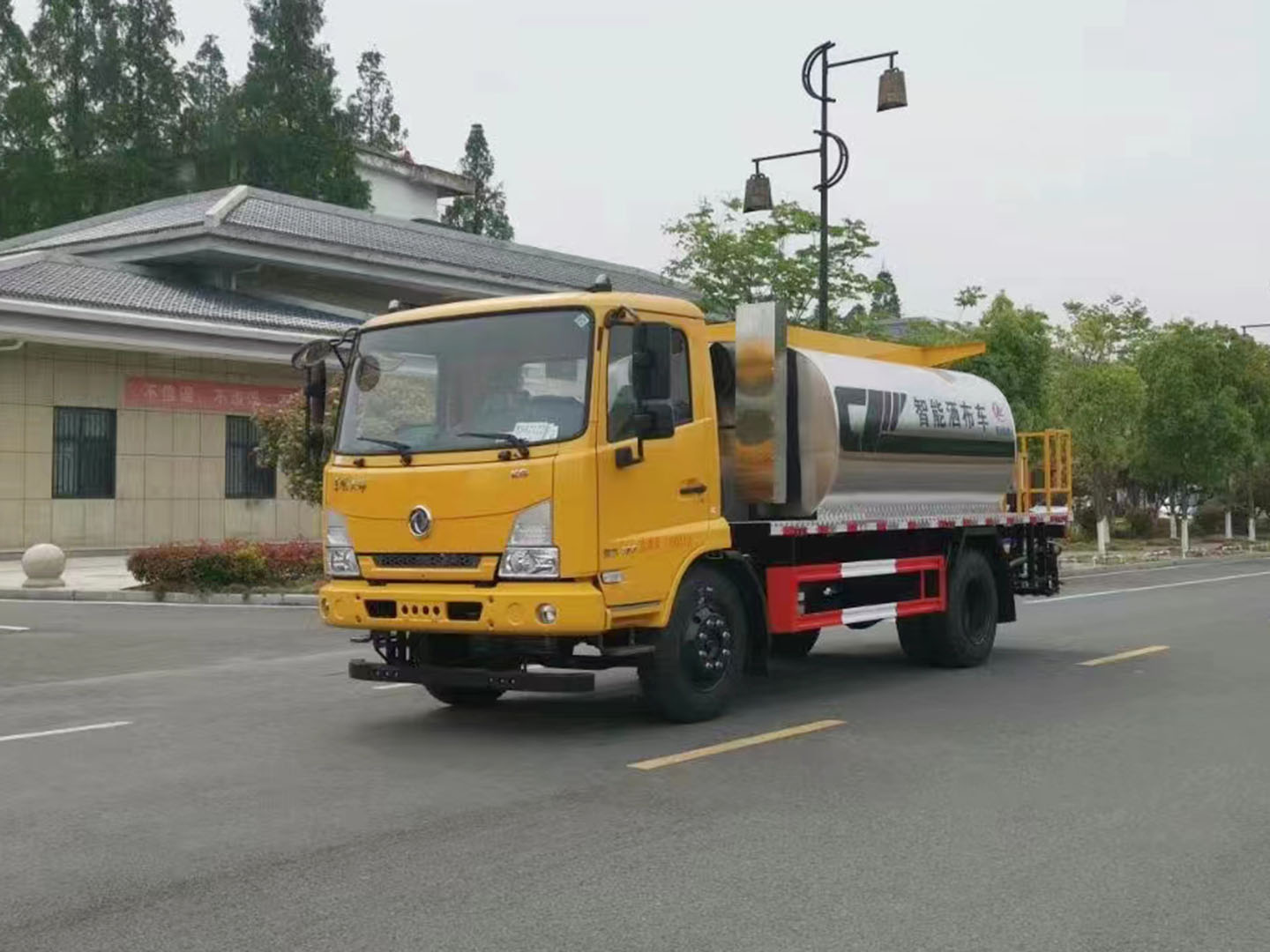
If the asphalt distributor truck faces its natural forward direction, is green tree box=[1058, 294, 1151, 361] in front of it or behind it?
behind

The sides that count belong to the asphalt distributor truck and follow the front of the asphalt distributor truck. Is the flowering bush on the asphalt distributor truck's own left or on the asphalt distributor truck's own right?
on the asphalt distributor truck's own right

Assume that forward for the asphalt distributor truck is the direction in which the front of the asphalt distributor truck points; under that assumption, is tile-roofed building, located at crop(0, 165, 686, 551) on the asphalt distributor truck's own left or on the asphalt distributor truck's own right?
on the asphalt distributor truck's own right

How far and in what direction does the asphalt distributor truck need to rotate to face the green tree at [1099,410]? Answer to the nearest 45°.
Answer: approximately 180°

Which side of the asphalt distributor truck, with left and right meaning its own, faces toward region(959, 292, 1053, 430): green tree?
back

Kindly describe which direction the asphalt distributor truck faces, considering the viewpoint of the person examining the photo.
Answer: facing the viewer and to the left of the viewer

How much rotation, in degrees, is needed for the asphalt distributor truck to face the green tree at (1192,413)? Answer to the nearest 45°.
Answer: approximately 180°
